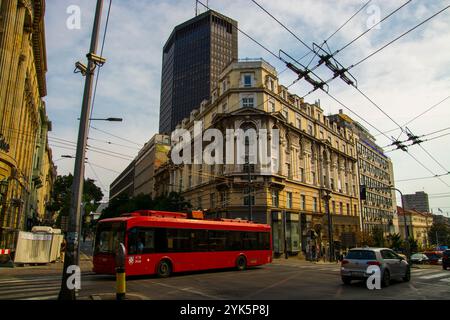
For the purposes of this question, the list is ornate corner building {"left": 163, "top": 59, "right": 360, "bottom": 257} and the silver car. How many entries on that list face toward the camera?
1

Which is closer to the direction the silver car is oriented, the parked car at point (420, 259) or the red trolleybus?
the parked car

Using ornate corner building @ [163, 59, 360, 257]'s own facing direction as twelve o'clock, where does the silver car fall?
The silver car is roughly at 12 o'clock from the ornate corner building.

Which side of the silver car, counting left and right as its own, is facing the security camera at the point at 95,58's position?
back

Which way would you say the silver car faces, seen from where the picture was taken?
facing away from the viewer and to the right of the viewer

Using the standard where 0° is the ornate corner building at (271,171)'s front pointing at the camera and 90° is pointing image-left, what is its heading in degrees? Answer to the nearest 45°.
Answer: approximately 0°
